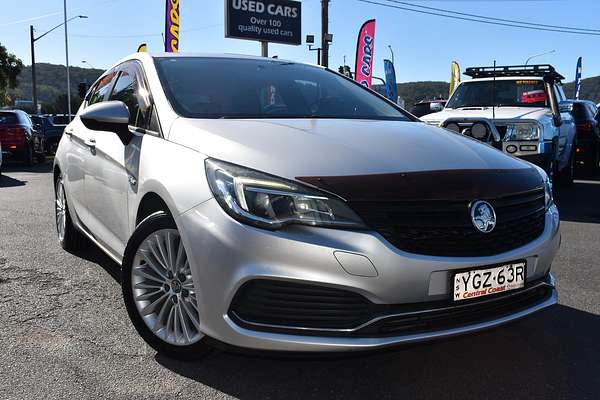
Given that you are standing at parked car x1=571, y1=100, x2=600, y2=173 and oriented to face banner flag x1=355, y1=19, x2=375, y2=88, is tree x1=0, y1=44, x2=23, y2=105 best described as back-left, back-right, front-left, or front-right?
front-left

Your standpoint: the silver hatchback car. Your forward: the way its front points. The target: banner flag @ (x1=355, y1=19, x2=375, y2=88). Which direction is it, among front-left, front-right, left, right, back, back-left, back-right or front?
back-left

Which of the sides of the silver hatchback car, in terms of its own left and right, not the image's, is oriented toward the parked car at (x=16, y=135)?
back

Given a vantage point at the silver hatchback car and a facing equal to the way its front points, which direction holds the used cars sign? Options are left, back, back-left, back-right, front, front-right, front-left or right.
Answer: back-left

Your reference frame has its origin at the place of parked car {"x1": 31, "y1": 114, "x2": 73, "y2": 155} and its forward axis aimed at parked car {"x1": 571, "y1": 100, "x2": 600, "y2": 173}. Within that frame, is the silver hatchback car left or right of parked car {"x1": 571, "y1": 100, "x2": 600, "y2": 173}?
right

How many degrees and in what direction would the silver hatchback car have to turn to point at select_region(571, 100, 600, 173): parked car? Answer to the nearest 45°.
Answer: approximately 90° to its left

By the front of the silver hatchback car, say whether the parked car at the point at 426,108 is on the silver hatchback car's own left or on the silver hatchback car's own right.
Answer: on the silver hatchback car's own left

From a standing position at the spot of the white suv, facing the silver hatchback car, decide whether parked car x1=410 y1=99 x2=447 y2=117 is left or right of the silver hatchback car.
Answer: right

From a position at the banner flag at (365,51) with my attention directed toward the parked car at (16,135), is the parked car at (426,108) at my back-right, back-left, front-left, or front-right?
front-left

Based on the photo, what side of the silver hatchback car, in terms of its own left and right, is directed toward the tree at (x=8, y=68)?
back

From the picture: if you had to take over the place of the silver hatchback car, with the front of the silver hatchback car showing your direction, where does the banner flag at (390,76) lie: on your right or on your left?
on your left

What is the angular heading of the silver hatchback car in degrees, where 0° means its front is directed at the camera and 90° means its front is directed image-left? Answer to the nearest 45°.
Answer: approximately 315°
